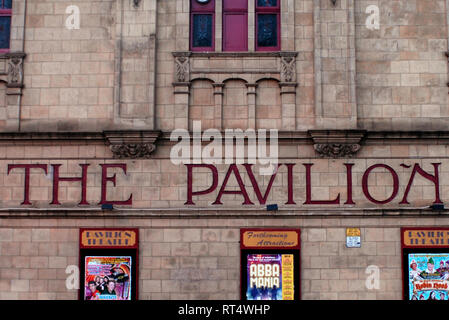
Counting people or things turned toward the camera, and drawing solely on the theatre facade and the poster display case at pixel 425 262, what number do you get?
2

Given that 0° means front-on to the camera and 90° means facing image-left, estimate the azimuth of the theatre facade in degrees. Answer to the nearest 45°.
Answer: approximately 0°

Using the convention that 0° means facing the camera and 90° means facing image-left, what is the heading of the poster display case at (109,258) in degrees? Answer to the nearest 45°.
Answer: approximately 0°

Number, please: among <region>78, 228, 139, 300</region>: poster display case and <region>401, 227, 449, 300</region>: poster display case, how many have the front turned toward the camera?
2

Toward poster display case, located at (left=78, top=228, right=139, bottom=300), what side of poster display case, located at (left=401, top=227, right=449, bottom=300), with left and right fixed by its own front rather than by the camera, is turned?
right

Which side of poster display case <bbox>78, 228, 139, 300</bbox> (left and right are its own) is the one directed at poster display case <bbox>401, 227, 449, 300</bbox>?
left

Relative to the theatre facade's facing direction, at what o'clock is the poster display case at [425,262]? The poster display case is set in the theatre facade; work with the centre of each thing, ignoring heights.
The poster display case is roughly at 9 o'clock from the theatre facade.
